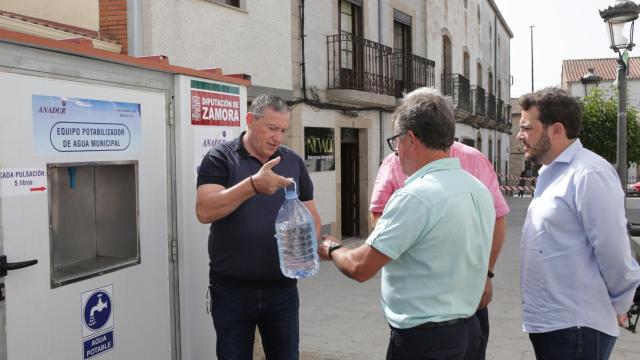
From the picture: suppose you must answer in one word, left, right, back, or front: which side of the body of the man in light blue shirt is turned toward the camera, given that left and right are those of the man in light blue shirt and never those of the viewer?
left

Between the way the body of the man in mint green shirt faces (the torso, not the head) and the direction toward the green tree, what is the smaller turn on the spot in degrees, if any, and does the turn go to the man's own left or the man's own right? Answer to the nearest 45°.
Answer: approximately 45° to the man's own right

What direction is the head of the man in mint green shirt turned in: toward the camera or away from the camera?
away from the camera

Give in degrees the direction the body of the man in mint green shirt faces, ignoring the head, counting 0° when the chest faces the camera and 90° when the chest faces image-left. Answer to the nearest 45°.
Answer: approximately 135°

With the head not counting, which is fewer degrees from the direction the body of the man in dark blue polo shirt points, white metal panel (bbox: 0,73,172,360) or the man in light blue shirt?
the man in light blue shirt

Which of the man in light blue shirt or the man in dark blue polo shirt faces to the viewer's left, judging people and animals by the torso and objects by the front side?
the man in light blue shirt

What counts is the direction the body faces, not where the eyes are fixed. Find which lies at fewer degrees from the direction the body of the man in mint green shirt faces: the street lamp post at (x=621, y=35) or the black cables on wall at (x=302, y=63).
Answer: the black cables on wall

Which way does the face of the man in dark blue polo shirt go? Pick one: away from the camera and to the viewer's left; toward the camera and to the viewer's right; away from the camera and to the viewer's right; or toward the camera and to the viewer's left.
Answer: toward the camera and to the viewer's right

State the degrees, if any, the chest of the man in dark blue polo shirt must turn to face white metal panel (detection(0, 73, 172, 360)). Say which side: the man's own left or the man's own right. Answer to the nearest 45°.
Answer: approximately 135° to the man's own right

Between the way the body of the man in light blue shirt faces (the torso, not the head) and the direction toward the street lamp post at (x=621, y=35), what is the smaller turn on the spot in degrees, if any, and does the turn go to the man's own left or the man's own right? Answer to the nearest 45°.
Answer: approximately 90° to the man's own right

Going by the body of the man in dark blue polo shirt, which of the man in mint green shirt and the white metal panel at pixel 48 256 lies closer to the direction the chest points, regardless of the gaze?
the man in mint green shirt

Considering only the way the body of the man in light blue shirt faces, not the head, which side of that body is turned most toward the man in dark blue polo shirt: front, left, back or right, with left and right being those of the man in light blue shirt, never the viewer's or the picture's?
front

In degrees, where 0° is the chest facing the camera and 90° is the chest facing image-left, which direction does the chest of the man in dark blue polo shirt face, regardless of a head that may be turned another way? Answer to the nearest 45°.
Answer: approximately 315°

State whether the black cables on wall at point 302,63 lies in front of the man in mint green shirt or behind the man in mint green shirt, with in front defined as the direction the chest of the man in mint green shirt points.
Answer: in front

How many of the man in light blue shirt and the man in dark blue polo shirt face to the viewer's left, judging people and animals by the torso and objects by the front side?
1

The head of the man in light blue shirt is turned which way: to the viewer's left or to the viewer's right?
to the viewer's left
